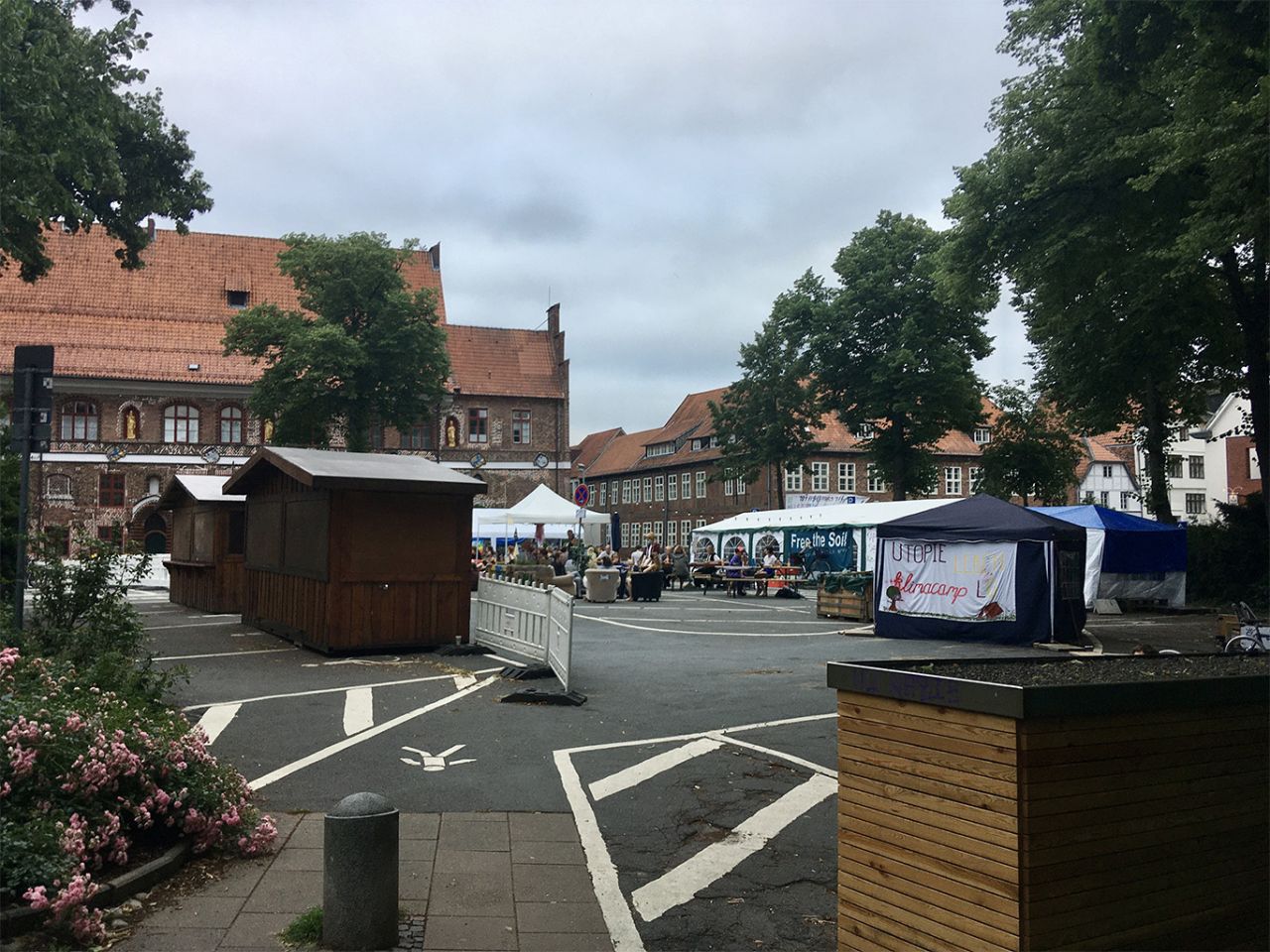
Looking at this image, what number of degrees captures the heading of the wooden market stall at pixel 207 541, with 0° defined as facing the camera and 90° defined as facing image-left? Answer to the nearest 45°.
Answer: approximately 45°

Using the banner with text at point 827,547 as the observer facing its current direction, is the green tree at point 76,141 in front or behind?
in front

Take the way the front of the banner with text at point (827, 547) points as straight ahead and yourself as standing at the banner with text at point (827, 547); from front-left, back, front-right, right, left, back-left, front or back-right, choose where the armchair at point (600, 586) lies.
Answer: front-right

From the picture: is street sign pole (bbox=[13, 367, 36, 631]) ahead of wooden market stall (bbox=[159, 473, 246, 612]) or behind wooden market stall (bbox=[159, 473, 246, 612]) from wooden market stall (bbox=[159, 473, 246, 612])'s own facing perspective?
ahead

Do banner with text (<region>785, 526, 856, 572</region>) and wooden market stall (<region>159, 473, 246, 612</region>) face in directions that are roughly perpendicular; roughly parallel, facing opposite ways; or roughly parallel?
roughly parallel

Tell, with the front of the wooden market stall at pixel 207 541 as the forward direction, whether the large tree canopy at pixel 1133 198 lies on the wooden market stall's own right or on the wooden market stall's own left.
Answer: on the wooden market stall's own left

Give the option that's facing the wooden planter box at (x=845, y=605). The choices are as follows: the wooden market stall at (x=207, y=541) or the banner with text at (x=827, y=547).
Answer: the banner with text

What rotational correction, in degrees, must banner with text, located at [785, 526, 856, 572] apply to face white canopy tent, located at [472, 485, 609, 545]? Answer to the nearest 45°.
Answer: approximately 45° to its right

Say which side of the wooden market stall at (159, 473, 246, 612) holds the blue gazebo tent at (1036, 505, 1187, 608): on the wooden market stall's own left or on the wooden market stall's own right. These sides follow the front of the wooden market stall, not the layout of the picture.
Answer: on the wooden market stall's own left

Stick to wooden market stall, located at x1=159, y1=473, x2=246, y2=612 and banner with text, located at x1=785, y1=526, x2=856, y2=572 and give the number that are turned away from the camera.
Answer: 0

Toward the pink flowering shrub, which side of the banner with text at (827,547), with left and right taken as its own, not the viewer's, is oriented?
front

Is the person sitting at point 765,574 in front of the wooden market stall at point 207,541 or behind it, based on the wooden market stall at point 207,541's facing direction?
behind

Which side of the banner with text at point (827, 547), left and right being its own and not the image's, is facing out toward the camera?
front

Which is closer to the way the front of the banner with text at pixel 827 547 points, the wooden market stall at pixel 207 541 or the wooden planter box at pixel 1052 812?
the wooden planter box
